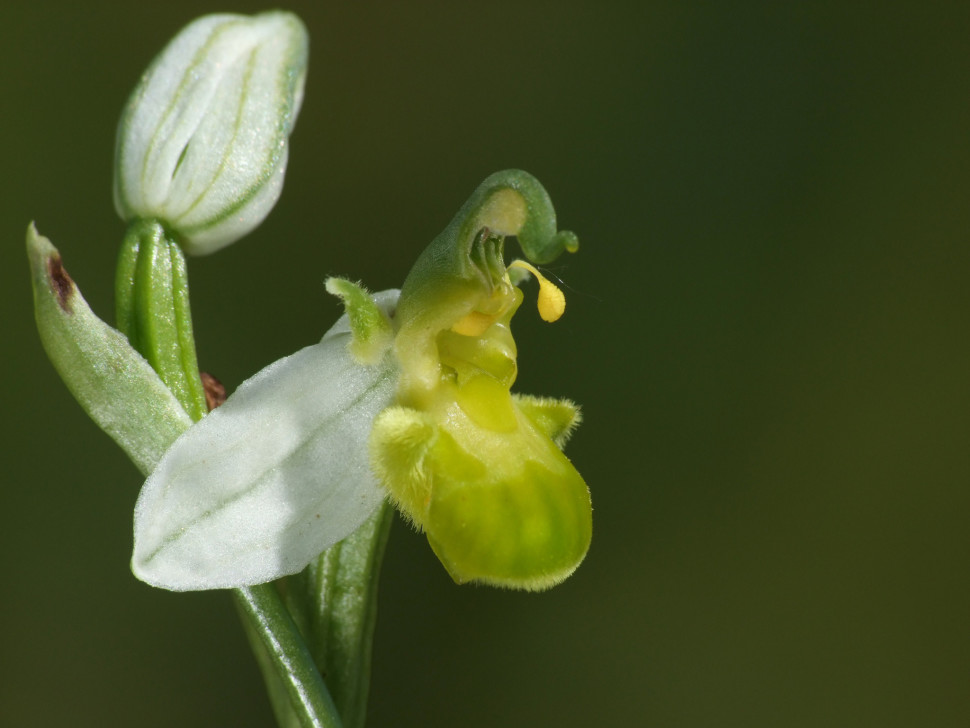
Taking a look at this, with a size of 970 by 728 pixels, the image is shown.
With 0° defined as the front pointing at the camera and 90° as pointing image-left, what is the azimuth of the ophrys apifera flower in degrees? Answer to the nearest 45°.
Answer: approximately 315°
